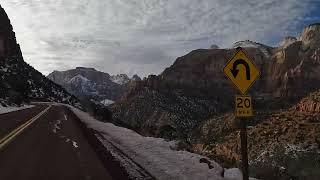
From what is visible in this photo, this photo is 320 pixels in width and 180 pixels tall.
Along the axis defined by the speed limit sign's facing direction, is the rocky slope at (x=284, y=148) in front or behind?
behind

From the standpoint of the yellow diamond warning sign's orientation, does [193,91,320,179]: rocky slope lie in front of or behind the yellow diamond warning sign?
behind

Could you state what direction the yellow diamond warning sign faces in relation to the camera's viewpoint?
facing the viewer

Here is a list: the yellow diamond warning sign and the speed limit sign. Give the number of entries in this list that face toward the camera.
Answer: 2

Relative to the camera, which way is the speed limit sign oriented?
toward the camera
